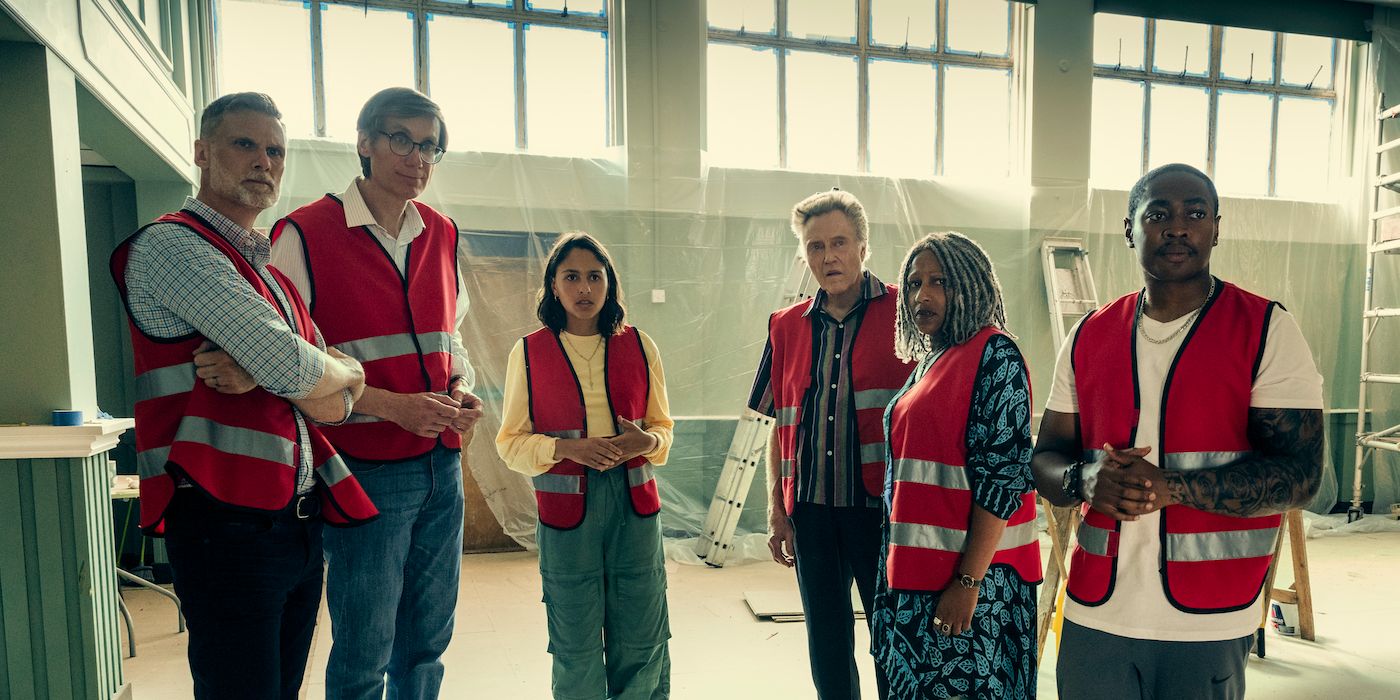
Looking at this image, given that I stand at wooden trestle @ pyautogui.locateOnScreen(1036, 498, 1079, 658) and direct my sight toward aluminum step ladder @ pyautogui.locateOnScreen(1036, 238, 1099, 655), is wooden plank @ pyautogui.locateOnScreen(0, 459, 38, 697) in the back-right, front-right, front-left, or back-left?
back-left

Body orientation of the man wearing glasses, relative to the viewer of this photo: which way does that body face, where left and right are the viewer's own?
facing the viewer and to the right of the viewer

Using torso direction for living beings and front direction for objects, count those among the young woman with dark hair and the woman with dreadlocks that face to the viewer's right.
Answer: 0

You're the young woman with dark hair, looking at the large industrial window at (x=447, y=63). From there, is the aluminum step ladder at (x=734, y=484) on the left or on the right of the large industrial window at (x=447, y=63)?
right

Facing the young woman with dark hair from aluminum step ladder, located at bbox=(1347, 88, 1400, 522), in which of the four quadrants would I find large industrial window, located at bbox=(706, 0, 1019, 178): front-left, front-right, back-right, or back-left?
front-right

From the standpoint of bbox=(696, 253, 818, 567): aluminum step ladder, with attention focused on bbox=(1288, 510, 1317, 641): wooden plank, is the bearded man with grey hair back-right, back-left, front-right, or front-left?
front-right

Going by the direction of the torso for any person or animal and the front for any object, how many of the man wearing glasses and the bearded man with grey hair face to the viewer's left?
0

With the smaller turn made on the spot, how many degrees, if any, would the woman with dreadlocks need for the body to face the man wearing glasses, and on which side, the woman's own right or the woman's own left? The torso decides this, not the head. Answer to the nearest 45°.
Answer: approximately 45° to the woman's own right

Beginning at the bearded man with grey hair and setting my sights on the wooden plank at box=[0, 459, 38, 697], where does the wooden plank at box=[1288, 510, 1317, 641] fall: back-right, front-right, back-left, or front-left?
back-right

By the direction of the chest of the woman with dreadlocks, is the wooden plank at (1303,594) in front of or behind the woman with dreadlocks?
behind

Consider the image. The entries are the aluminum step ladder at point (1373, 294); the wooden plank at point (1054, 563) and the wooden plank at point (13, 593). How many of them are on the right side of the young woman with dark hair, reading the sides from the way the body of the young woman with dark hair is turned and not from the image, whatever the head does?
1

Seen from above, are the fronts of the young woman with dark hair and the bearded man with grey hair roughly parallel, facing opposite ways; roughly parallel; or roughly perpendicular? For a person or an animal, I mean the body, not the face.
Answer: roughly perpendicular

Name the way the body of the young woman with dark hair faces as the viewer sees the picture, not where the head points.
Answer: toward the camera

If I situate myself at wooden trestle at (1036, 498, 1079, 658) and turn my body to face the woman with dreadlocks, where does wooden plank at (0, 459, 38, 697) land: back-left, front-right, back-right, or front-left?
front-right

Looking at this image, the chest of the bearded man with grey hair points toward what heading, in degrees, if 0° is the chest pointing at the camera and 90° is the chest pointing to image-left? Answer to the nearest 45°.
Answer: approximately 315°
